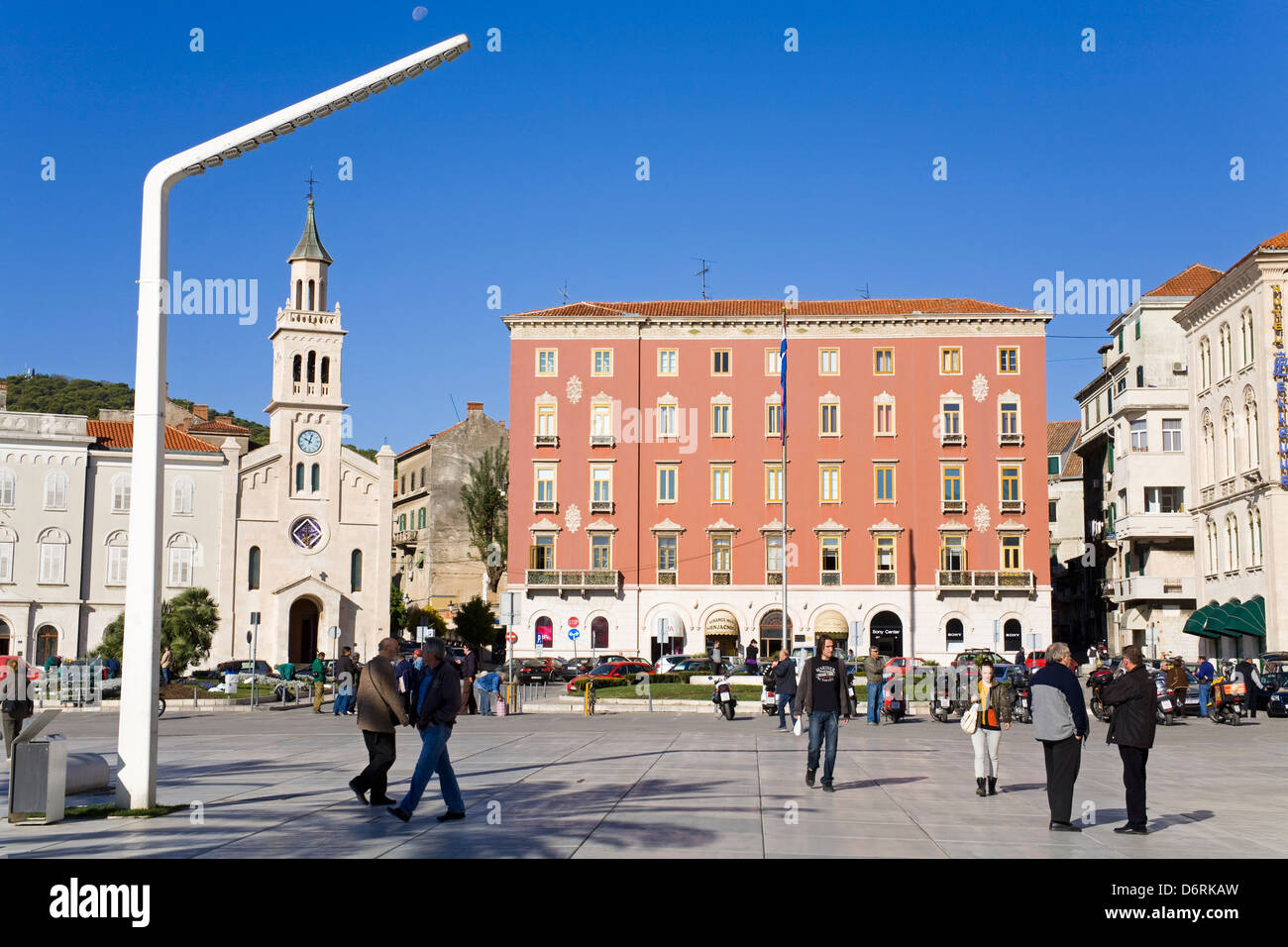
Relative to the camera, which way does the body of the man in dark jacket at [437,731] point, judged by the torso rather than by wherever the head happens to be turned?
to the viewer's left

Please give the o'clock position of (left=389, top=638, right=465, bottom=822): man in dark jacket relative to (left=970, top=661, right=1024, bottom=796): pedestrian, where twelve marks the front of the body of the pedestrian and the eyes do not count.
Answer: The man in dark jacket is roughly at 2 o'clock from the pedestrian.

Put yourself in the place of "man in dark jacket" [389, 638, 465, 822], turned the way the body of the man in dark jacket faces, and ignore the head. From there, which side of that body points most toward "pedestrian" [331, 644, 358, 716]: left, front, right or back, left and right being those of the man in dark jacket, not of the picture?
right

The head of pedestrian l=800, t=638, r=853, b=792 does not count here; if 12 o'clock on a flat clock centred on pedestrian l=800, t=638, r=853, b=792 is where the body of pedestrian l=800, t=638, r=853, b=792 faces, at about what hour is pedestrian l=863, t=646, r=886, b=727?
pedestrian l=863, t=646, r=886, b=727 is roughly at 6 o'clock from pedestrian l=800, t=638, r=853, b=792.

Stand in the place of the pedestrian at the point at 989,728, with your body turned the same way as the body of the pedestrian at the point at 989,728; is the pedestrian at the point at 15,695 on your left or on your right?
on your right

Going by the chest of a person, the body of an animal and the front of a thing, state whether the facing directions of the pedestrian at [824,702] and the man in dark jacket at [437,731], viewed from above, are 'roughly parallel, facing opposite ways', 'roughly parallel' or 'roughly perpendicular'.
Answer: roughly perpendicular

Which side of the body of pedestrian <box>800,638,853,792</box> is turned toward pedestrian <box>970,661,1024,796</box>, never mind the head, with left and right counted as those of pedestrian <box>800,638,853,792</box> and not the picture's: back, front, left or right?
left

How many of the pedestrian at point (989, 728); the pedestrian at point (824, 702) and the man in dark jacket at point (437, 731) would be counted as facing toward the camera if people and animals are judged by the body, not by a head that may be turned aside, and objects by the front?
2

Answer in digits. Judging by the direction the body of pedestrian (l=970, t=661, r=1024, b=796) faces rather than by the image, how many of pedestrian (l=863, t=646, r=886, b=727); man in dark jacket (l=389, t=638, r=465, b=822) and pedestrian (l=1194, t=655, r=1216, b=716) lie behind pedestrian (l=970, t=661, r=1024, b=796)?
2

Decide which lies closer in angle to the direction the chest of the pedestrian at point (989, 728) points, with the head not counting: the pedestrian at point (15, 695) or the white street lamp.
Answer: the white street lamp
